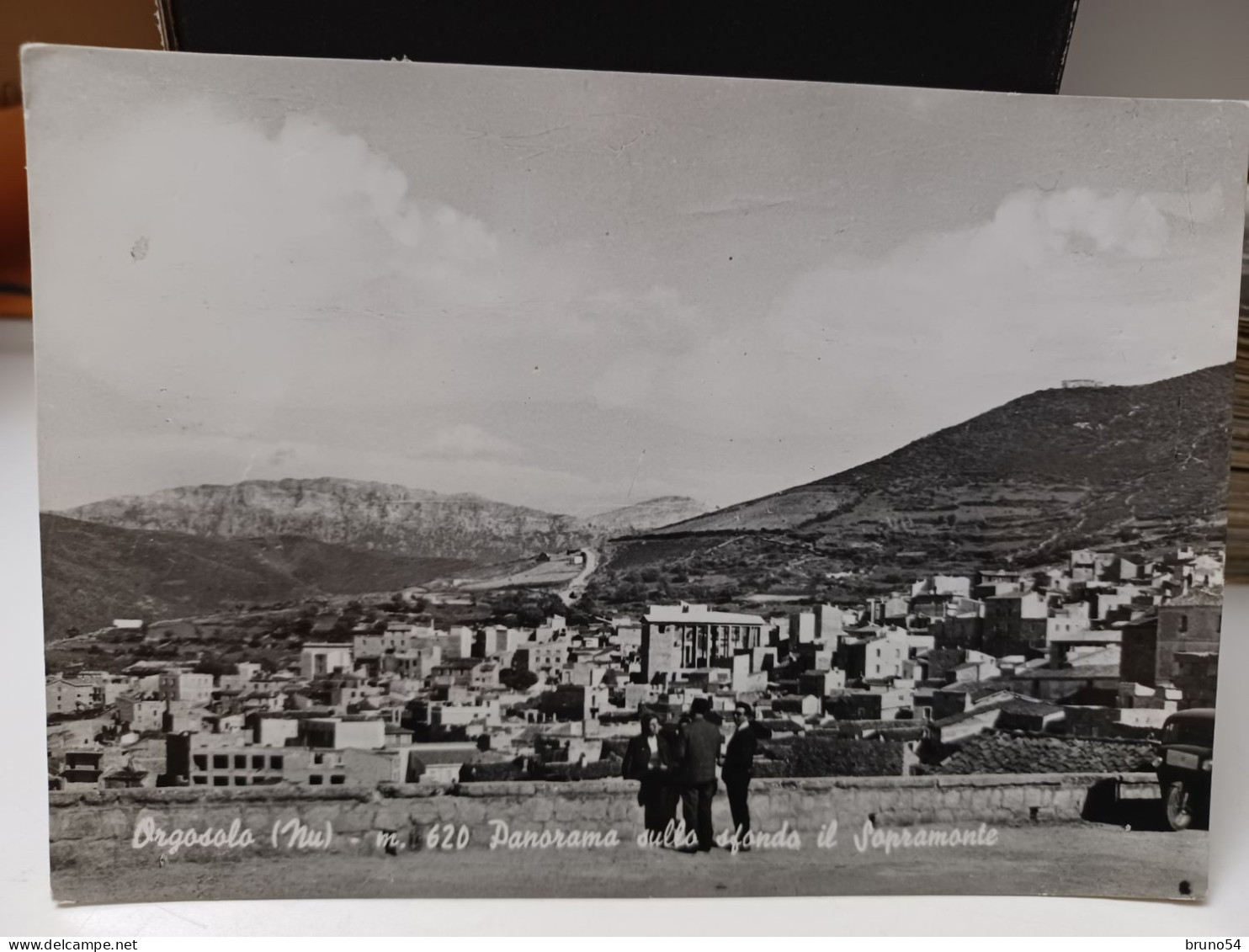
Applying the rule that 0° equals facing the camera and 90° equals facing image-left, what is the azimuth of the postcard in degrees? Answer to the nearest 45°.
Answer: approximately 0°
